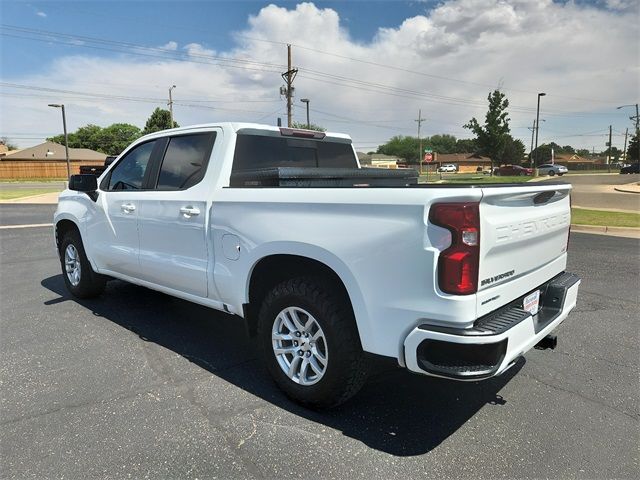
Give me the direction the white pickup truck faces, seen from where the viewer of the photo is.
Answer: facing away from the viewer and to the left of the viewer

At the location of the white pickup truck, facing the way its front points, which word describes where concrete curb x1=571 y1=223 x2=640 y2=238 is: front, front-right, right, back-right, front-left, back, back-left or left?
right

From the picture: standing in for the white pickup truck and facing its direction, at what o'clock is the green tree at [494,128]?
The green tree is roughly at 2 o'clock from the white pickup truck.

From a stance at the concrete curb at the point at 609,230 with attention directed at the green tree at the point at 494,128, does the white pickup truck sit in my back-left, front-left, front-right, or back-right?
back-left
